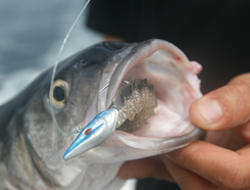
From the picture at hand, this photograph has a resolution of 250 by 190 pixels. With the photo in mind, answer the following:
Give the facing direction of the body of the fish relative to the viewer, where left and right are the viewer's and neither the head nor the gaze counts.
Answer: facing the viewer and to the right of the viewer
